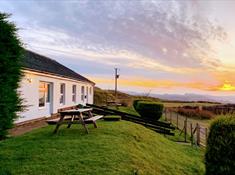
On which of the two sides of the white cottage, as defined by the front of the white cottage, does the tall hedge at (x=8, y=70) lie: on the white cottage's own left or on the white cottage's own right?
on the white cottage's own right

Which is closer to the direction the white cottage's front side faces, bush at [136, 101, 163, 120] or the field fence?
the field fence

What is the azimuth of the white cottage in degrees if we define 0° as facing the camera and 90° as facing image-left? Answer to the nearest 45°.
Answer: approximately 315°

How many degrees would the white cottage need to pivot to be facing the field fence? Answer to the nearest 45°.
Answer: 0° — it already faces it

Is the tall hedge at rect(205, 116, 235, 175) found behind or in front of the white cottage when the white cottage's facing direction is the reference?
in front

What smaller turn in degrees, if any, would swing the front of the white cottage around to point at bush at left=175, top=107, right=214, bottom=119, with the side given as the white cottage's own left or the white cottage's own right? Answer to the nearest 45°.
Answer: approximately 90° to the white cottage's own left

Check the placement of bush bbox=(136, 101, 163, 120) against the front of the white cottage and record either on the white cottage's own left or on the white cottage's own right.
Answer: on the white cottage's own left
